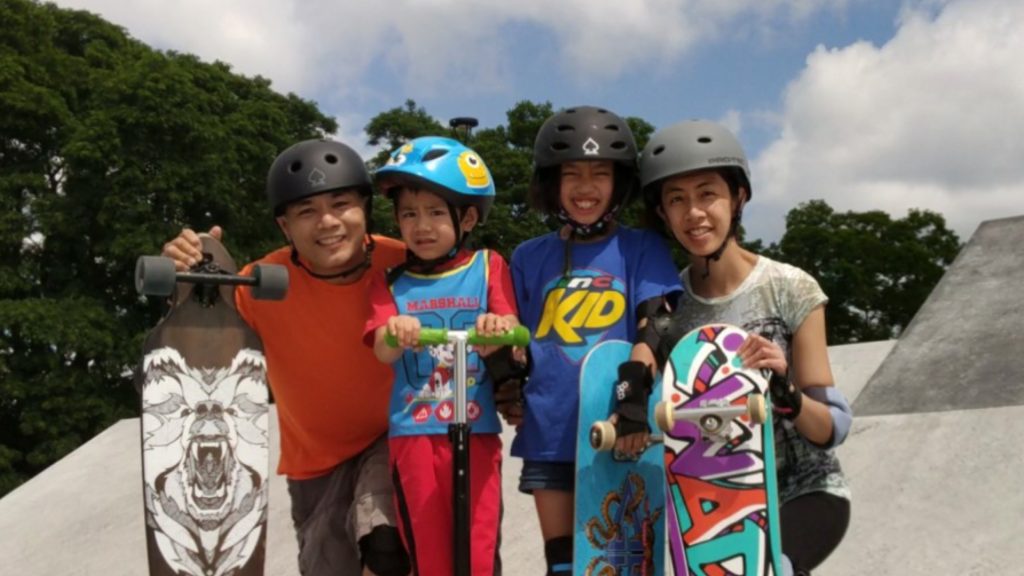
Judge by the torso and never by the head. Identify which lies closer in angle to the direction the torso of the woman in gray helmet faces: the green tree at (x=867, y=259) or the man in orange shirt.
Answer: the man in orange shirt

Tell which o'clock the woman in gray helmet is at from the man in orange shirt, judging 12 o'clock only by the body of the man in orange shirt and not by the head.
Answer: The woman in gray helmet is roughly at 10 o'clock from the man in orange shirt.

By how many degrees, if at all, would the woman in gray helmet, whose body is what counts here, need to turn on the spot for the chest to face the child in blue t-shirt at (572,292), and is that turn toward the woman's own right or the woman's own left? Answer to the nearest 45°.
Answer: approximately 45° to the woman's own right

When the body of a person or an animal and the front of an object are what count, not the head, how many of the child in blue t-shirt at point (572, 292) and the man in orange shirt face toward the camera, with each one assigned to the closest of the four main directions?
2

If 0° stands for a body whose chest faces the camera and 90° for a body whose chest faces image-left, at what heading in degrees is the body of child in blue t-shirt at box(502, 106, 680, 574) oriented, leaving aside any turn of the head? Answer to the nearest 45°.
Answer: approximately 0°

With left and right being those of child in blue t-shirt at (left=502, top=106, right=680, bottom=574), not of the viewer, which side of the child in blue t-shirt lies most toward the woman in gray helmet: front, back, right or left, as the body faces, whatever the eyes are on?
left
